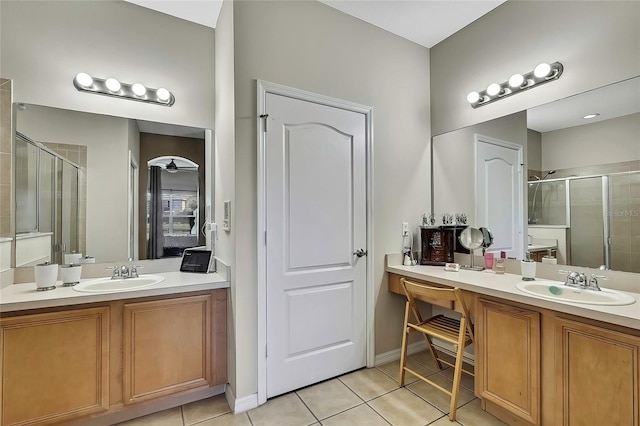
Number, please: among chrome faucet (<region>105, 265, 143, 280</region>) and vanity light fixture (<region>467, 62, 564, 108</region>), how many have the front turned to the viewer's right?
0

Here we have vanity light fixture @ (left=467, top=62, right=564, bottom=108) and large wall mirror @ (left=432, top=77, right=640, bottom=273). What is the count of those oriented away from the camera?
0

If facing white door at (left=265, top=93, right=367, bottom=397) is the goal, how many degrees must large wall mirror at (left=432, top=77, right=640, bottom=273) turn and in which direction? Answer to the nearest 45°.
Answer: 0° — it already faces it

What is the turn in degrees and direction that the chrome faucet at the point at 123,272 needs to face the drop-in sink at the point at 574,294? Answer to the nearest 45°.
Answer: approximately 45° to its left

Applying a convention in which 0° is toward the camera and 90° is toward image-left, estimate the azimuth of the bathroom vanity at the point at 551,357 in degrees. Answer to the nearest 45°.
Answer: approximately 45°

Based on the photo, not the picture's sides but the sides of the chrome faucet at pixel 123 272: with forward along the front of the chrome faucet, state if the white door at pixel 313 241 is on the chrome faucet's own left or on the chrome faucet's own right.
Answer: on the chrome faucet's own left

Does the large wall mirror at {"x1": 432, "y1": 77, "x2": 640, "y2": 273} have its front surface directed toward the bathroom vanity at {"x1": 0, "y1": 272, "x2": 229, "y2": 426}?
yes

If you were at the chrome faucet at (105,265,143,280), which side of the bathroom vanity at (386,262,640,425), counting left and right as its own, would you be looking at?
front
